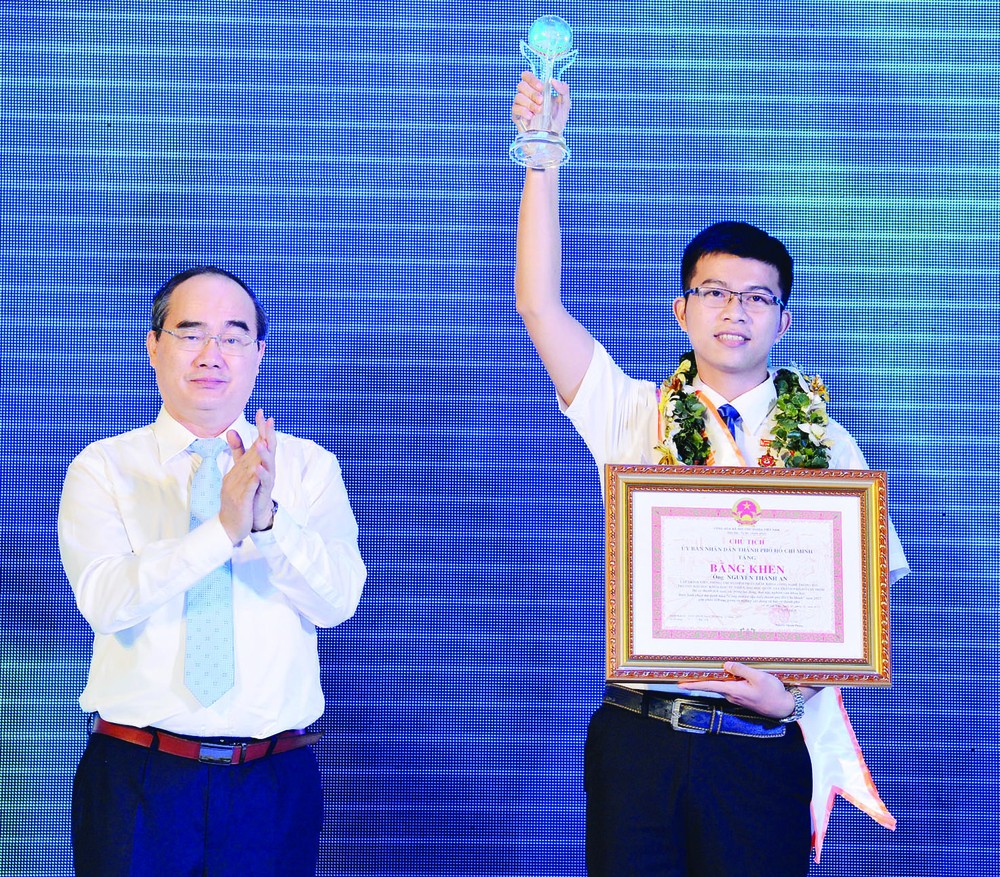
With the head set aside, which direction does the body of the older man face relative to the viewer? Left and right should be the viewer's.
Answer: facing the viewer

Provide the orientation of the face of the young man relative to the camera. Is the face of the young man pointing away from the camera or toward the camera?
toward the camera

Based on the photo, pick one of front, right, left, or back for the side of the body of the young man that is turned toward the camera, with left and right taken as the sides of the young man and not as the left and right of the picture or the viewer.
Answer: front

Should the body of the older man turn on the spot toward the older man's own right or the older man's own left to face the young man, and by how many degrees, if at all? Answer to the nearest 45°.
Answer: approximately 90° to the older man's own left

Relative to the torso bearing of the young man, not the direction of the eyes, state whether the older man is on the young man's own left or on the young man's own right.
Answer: on the young man's own right

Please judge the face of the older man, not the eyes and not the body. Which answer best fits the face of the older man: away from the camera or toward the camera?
toward the camera

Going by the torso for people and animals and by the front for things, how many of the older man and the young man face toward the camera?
2
